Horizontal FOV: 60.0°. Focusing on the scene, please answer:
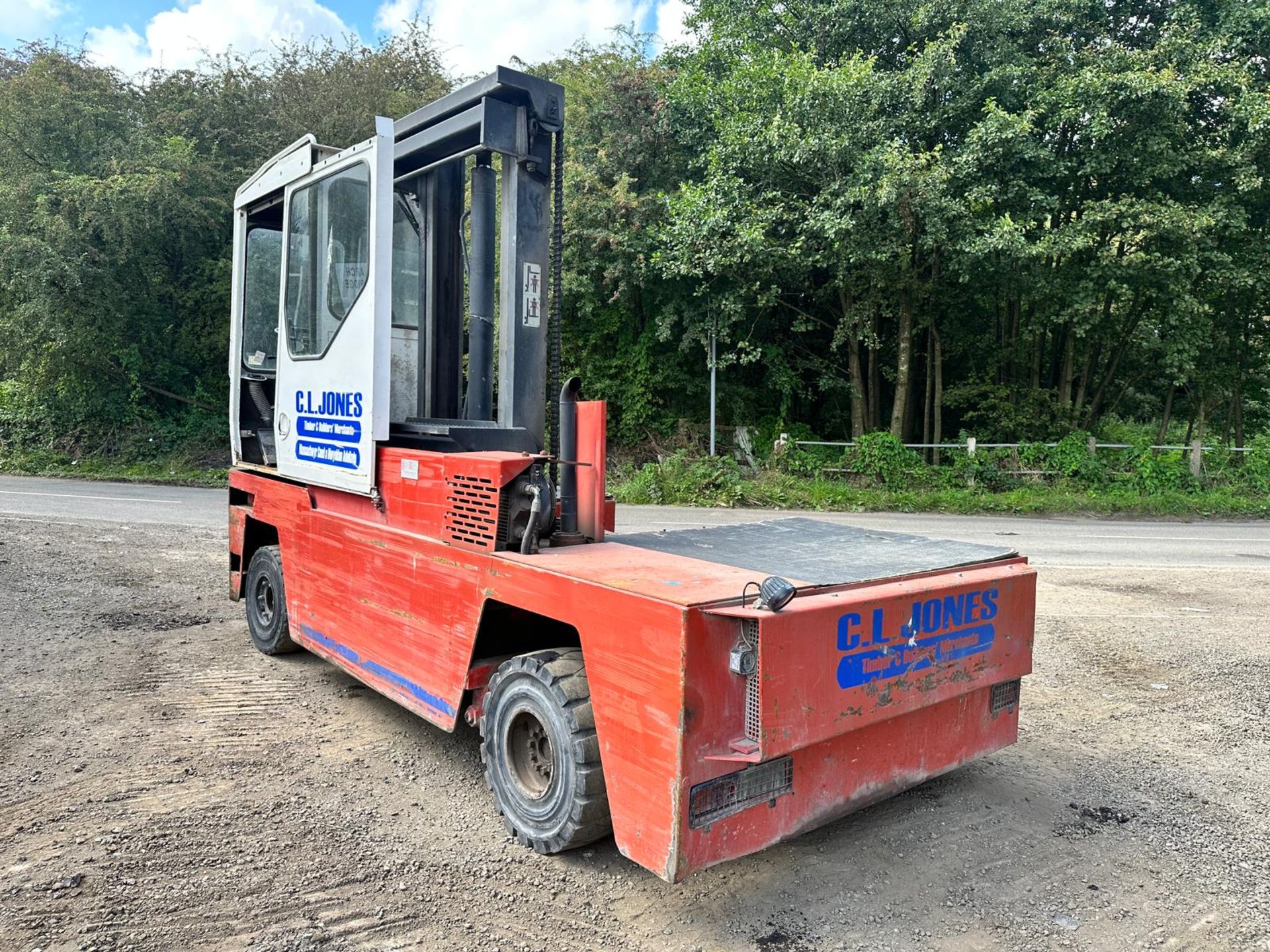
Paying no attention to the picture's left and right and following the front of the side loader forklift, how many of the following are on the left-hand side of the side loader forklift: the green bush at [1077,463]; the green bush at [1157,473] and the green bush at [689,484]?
0

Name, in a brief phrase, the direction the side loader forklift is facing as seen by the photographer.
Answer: facing away from the viewer and to the left of the viewer

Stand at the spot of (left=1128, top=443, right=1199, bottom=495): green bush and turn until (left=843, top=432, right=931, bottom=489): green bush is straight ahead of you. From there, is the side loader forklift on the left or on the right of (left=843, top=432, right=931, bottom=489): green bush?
left

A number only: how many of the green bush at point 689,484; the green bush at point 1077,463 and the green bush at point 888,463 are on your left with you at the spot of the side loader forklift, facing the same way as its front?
0

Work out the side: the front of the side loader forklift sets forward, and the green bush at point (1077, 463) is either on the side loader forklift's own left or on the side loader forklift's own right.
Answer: on the side loader forklift's own right

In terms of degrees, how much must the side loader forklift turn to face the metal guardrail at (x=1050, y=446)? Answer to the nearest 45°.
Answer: approximately 90° to its right

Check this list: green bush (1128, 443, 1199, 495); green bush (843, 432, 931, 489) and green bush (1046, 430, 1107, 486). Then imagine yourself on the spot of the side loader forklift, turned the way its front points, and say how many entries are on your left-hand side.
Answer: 0

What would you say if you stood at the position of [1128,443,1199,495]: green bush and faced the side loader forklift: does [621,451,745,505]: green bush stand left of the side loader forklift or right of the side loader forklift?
right

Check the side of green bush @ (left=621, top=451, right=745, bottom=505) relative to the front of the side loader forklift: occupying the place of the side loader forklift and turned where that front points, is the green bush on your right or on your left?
on your right

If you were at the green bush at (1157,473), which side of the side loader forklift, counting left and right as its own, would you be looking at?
right

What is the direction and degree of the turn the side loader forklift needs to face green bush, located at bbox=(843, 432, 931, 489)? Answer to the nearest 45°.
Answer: approximately 45° to its right
